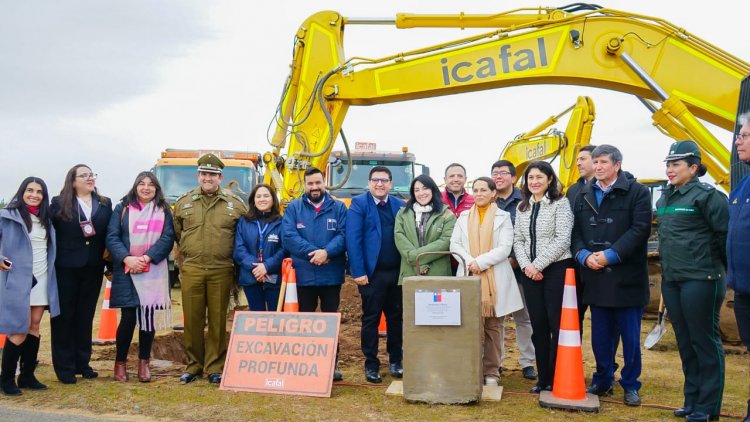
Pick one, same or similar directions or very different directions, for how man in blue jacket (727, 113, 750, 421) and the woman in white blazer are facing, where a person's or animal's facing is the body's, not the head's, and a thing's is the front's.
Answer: same or similar directions

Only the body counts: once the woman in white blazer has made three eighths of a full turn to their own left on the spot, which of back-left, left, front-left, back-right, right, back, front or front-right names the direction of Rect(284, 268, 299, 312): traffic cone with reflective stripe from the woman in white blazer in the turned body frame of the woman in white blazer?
back

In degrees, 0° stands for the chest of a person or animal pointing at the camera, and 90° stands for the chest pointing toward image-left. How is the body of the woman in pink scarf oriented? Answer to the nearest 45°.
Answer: approximately 0°

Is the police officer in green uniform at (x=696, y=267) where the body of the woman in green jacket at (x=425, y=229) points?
no

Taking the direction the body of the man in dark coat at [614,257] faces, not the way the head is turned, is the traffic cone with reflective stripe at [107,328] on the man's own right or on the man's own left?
on the man's own right

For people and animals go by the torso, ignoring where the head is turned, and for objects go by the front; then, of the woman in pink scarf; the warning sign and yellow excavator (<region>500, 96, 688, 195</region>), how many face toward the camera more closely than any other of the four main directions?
2

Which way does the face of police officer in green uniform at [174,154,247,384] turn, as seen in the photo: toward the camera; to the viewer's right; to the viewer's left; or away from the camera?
toward the camera

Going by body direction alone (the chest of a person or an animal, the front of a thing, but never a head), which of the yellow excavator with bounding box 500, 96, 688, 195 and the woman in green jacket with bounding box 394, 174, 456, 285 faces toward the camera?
the woman in green jacket

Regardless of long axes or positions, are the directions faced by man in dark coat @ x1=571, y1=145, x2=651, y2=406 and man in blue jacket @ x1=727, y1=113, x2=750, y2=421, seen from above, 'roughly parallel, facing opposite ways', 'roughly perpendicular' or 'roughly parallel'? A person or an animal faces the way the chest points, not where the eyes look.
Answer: roughly parallel

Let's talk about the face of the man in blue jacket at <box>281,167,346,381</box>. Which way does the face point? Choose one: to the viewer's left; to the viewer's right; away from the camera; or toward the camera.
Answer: toward the camera

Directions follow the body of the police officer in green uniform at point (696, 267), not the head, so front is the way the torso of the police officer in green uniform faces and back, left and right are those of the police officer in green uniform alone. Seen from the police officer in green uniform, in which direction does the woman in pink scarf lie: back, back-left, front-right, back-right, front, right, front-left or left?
front-right

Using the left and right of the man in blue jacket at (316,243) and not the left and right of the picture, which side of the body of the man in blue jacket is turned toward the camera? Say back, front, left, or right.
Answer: front

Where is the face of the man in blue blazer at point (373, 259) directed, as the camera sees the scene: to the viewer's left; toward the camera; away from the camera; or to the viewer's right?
toward the camera

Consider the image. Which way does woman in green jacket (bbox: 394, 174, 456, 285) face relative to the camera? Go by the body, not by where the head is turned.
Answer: toward the camera

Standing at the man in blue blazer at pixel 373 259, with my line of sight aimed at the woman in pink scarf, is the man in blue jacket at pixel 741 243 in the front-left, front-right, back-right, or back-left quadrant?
back-left

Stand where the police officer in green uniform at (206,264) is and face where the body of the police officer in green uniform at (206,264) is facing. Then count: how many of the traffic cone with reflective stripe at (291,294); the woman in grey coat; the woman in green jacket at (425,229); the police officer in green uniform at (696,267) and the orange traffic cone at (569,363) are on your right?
1

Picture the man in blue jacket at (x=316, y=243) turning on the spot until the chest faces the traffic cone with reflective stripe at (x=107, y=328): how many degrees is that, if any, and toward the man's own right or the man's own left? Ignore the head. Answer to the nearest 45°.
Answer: approximately 135° to the man's own right

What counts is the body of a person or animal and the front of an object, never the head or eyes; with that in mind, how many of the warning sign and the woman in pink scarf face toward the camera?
2
